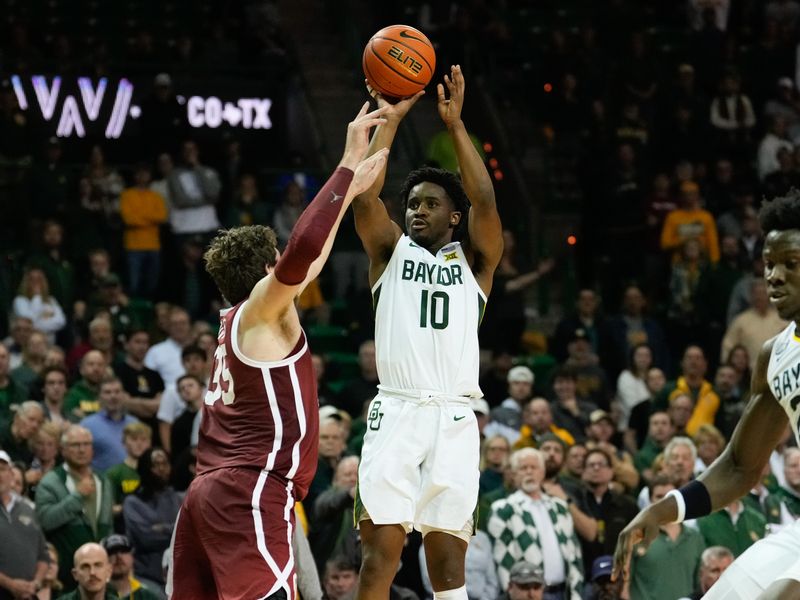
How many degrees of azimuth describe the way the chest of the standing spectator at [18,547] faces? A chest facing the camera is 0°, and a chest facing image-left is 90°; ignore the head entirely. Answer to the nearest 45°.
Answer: approximately 315°

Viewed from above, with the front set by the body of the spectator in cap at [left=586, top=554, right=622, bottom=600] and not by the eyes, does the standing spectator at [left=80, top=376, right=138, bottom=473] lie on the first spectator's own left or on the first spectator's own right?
on the first spectator's own right

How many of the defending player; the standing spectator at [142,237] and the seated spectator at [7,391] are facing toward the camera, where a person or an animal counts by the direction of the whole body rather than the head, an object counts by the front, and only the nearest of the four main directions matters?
2

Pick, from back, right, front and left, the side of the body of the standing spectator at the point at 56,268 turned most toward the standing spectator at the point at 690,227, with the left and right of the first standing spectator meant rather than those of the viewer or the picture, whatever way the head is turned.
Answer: left

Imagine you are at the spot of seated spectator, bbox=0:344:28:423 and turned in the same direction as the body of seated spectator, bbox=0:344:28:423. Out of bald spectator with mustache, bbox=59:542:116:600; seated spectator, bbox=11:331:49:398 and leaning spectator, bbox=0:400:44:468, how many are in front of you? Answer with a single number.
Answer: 2

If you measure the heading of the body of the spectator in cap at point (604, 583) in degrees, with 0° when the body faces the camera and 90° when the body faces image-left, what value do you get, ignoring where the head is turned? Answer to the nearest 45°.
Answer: approximately 0°

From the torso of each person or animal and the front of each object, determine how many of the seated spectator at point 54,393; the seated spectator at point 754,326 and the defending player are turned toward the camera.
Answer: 2

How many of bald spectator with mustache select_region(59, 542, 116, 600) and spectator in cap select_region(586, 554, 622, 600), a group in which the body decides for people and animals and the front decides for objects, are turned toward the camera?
2
